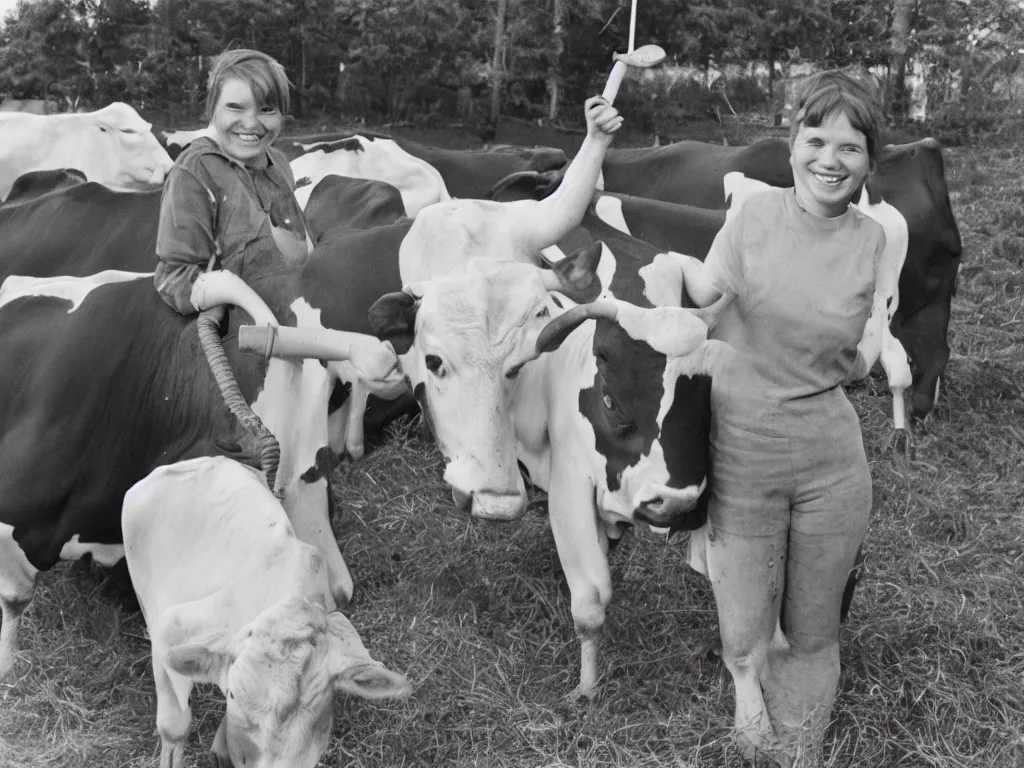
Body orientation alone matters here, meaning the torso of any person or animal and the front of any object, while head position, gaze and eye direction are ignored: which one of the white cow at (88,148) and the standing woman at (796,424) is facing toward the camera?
the standing woman

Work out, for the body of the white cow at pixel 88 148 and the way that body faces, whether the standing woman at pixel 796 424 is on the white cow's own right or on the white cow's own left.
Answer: on the white cow's own right

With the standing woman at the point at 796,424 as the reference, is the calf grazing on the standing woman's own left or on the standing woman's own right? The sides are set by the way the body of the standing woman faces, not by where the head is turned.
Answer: on the standing woman's own right

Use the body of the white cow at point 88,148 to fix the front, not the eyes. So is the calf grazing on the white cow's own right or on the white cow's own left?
on the white cow's own right

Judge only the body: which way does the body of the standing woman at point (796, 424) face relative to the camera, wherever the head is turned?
toward the camera

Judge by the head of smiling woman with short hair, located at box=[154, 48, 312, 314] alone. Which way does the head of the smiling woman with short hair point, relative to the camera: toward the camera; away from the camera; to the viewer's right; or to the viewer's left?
toward the camera

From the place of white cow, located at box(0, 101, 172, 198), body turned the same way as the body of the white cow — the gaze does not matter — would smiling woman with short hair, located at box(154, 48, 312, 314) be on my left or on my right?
on my right

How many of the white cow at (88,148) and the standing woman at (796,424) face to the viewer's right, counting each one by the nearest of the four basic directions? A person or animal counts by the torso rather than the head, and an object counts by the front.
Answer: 1

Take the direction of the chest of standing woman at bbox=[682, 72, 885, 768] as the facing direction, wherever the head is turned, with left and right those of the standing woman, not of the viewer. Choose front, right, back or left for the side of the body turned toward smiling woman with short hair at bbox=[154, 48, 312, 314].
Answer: right

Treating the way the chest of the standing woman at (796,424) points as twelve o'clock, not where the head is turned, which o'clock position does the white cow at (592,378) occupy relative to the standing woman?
The white cow is roughly at 3 o'clock from the standing woman.

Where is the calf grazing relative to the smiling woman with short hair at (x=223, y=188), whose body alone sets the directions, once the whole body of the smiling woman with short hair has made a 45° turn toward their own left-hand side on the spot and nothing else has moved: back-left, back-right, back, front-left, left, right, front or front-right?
right

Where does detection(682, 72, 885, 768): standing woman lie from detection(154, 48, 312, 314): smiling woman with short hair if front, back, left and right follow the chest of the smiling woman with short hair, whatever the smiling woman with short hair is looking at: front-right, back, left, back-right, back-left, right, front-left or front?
front

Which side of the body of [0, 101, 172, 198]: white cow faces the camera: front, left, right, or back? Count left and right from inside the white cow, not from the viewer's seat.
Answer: right
